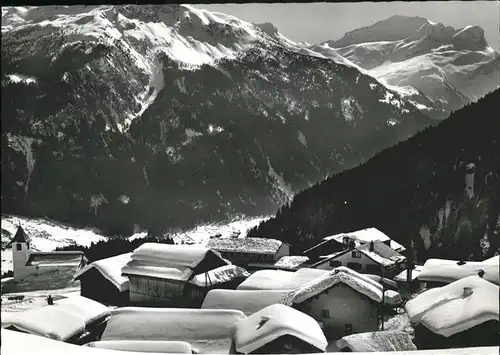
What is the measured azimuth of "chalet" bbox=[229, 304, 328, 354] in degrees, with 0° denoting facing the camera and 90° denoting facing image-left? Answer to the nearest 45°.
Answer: approximately 0°

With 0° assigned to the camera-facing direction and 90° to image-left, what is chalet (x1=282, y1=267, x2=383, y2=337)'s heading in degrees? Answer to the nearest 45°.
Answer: approximately 0°

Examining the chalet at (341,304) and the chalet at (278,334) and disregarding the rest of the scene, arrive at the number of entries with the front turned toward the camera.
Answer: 2

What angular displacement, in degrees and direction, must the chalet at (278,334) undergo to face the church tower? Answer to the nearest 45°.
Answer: approximately 90° to its right

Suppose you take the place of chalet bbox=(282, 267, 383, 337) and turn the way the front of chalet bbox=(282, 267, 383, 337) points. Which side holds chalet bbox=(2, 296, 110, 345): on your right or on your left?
on your right

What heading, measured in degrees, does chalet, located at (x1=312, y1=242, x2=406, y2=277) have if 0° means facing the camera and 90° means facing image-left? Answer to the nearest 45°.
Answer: approximately 45°

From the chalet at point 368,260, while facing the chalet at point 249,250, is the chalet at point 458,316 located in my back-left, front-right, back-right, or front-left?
back-left
